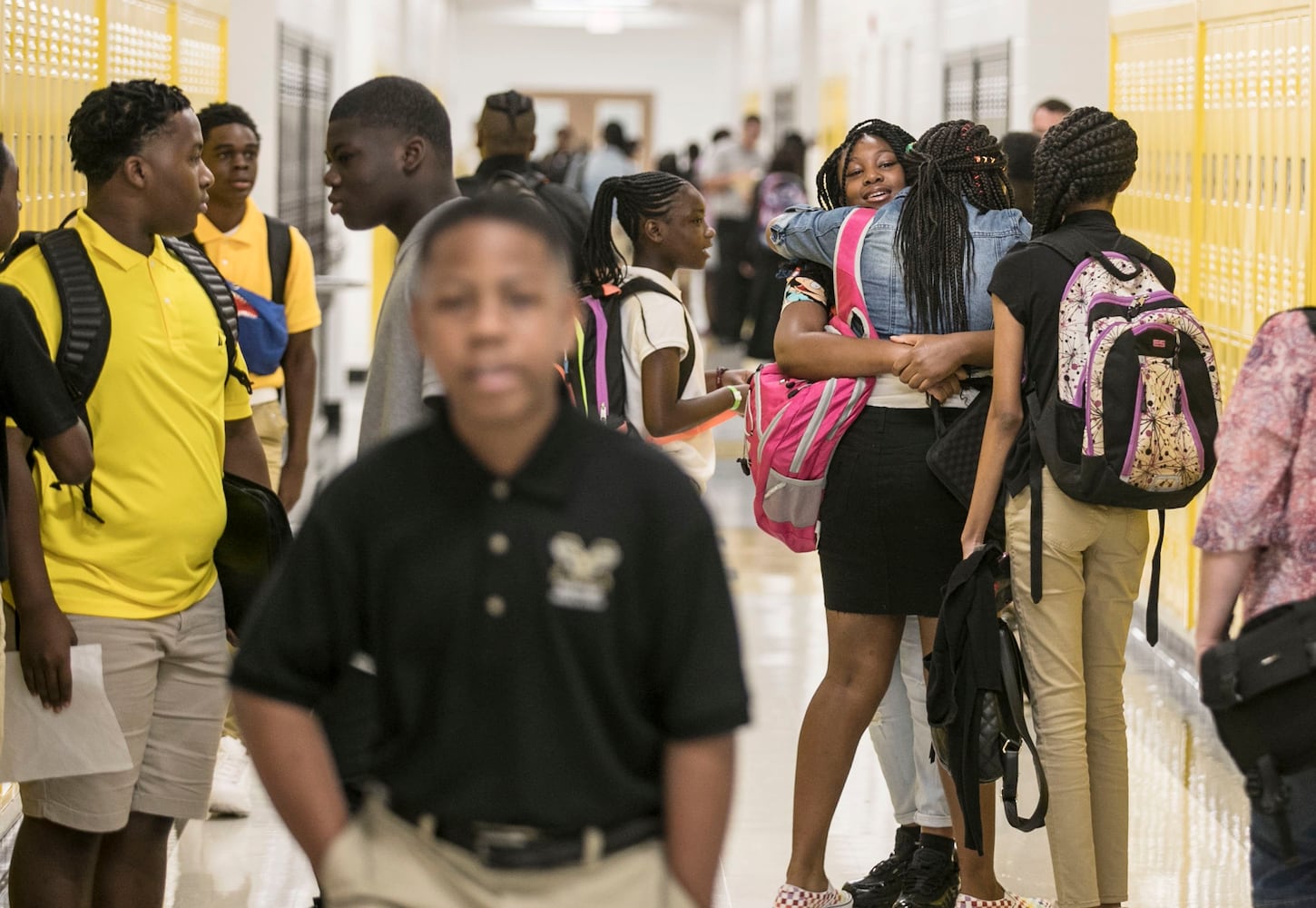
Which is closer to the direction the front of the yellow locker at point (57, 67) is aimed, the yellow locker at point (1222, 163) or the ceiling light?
the yellow locker

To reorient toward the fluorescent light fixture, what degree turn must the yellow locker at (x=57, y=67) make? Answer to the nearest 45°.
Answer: approximately 135° to its left

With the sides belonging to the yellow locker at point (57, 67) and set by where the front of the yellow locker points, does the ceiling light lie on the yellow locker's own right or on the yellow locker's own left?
on the yellow locker's own left

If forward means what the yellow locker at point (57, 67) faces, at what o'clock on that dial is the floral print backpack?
The floral print backpack is roughly at 12 o'clock from the yellow locker.

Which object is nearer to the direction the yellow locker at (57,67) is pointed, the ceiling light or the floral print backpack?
the floral print backpack

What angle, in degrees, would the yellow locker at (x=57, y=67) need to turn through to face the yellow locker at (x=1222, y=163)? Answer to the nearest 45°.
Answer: approximately 45° to its left

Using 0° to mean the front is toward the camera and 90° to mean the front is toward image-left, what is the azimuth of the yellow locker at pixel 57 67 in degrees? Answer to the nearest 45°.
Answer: approximately 315°
